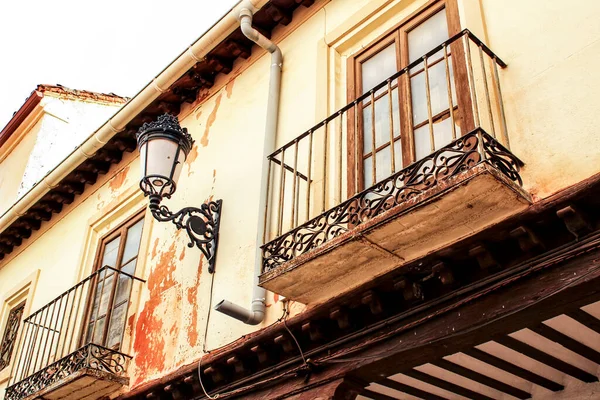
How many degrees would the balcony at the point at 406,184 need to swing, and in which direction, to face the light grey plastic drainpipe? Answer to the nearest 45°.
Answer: approximately 90° to its right

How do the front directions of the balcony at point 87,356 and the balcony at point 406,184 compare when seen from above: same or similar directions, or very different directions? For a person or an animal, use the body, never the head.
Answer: same or similar directions

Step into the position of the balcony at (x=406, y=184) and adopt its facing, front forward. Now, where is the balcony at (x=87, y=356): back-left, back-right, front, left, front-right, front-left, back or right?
right

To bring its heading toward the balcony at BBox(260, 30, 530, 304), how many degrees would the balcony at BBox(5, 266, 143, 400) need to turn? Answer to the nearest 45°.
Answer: approximately 90° to its left

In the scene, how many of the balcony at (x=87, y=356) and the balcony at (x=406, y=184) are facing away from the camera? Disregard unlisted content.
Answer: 0

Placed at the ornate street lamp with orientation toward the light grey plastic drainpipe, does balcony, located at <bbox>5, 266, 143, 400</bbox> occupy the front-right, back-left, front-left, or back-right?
back-left
